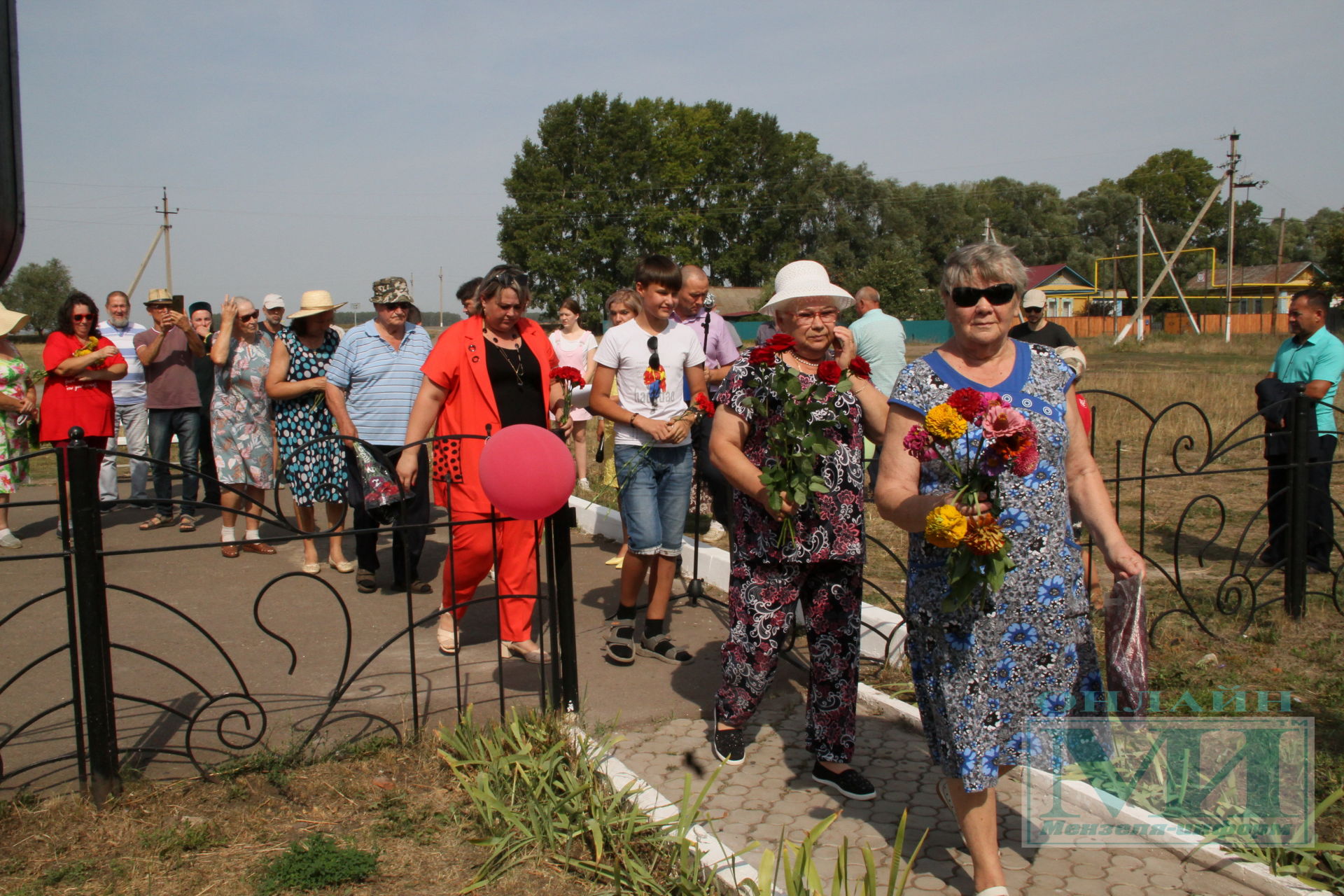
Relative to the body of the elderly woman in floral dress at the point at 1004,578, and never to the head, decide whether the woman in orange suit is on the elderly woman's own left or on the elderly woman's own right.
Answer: on the elderly woman's own right

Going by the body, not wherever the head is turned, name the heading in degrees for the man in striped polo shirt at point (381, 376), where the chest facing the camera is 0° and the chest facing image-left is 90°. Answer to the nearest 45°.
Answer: approximately 315°

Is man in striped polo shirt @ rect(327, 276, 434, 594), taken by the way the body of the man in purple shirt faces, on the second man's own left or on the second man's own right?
on the second man's own right

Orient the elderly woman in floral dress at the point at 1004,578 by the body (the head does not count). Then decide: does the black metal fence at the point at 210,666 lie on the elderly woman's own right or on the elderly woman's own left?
on the elderly woman's own right

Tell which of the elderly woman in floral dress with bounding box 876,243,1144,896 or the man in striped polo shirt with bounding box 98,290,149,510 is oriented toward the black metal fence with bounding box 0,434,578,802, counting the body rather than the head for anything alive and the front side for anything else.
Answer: the man in striped polo shirt

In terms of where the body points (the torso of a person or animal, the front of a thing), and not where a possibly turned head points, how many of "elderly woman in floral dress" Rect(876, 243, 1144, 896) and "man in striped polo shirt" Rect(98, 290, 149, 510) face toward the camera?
2

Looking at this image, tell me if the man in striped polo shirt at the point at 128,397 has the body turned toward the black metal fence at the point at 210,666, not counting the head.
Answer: yes

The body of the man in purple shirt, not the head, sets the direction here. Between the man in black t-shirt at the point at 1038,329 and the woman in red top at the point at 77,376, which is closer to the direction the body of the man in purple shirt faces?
the woman in red top

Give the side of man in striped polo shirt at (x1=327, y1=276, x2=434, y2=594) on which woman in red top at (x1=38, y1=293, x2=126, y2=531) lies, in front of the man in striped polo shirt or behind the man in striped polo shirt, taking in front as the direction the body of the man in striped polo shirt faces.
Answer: behind
